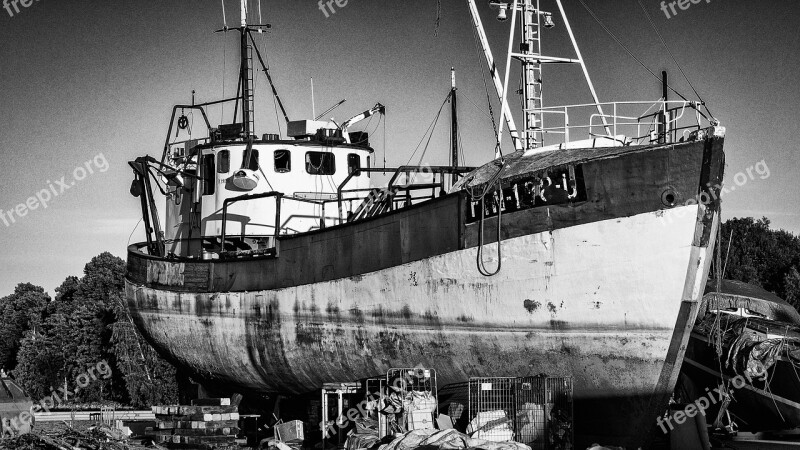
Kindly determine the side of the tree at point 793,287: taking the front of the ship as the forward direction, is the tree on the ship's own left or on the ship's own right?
on the ship's own left

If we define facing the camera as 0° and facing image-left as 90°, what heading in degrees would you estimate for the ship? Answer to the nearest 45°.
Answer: approximately 315°

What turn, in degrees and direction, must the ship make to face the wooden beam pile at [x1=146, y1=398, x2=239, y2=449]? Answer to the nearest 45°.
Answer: approximately 135° to its right

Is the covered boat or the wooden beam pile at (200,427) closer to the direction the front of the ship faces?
the covered boat
